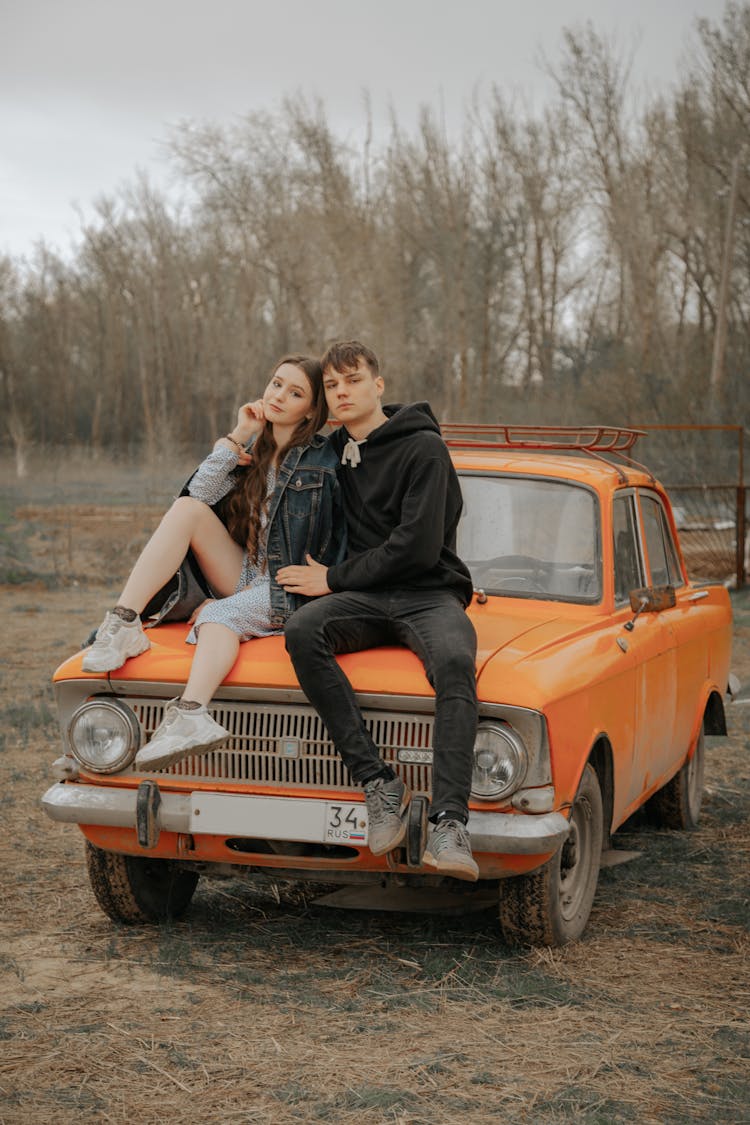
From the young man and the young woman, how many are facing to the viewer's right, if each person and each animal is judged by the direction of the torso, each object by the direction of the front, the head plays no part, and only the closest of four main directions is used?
0

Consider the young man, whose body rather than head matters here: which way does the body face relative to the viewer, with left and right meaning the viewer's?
facing the viewer and to the left of the viewer

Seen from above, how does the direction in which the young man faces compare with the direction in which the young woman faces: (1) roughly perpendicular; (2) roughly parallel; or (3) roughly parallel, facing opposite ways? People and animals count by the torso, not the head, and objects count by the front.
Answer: roughly parallel

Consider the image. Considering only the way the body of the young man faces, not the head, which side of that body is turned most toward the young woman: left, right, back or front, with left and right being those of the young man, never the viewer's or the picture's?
right
